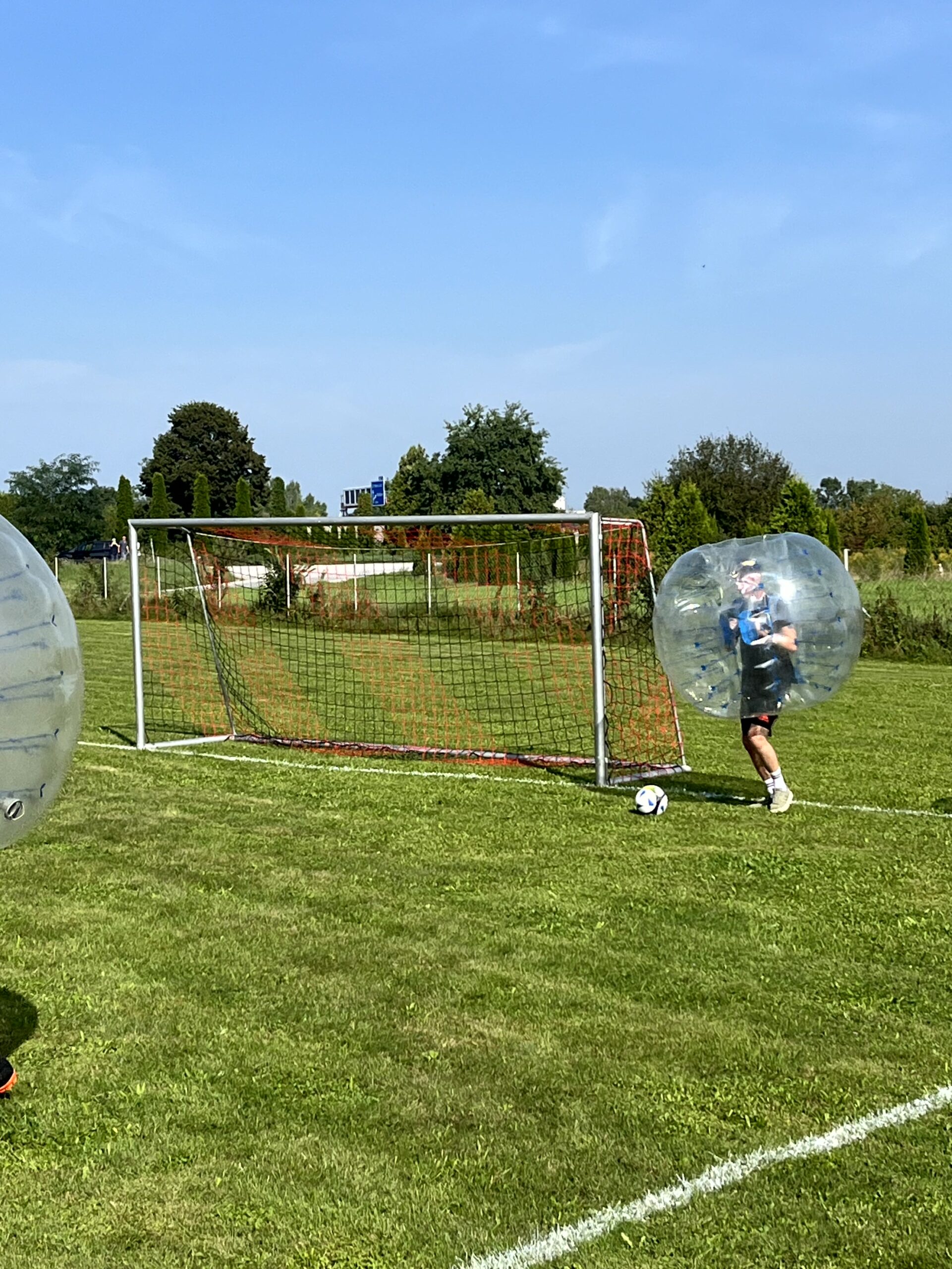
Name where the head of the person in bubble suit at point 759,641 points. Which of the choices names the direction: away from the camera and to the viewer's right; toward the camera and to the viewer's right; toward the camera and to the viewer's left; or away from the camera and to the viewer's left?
toward the camera and to the viewer's left

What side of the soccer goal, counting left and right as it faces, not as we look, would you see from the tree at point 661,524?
back

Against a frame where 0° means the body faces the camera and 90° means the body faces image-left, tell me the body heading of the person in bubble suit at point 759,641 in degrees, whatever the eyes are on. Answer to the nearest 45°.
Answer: approximately 45°

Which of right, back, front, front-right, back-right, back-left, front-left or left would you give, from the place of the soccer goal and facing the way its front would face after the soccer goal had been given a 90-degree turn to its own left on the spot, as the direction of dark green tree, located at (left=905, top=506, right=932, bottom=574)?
left

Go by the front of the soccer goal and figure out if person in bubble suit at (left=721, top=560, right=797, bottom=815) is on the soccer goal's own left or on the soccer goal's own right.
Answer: on the soccer goal's own left

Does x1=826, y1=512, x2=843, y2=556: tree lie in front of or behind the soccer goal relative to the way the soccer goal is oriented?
behind

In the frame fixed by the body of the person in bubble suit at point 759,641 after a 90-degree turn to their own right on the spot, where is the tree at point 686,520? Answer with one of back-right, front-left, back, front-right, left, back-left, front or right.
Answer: front-right

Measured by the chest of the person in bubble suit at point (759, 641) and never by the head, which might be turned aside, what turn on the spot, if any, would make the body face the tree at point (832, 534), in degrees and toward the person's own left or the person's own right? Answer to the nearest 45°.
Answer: approximately 135° to the person's own right

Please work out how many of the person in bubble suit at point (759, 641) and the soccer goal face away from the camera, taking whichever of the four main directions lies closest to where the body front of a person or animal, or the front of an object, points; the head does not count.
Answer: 0

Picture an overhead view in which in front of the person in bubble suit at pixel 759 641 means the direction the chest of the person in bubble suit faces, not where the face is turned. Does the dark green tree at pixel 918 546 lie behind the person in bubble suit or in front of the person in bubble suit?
behind

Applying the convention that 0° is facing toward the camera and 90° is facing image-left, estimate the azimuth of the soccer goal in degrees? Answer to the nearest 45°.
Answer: approximately 45°

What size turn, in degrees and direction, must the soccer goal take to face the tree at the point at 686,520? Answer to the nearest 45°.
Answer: approximately 180°

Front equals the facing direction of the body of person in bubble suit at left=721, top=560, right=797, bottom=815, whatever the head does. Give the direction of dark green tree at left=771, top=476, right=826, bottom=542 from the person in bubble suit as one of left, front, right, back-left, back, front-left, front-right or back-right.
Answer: back-right

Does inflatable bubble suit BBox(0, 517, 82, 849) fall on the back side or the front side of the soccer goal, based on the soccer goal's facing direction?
on the front side

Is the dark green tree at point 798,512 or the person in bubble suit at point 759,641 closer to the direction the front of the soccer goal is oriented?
the person in bubble suit
